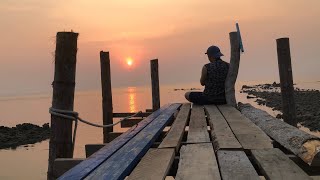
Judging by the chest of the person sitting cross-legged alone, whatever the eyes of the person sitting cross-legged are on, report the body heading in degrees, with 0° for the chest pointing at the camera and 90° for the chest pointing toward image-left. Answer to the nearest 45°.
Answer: approximately 135°

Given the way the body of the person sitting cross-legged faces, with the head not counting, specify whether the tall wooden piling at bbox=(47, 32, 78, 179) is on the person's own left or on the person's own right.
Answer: on the person's own left
